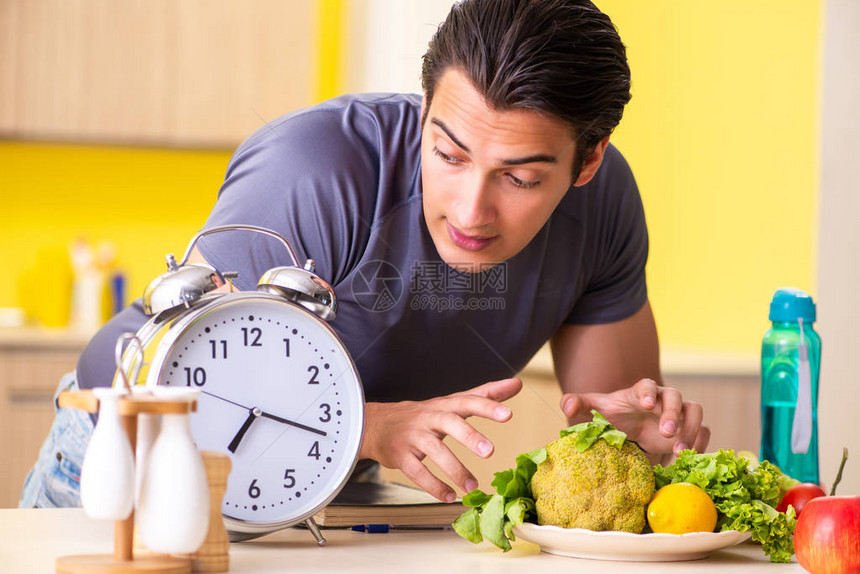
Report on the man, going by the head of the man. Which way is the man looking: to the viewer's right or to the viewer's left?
to the viewer's left

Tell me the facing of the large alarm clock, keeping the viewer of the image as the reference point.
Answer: facing the viewer and to the right of the viewer

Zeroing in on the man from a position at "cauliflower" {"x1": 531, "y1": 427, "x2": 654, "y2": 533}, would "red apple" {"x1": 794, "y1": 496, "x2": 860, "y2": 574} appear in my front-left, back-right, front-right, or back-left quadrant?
back-right

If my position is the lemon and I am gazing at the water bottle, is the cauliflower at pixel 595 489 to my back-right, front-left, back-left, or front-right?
back-left
